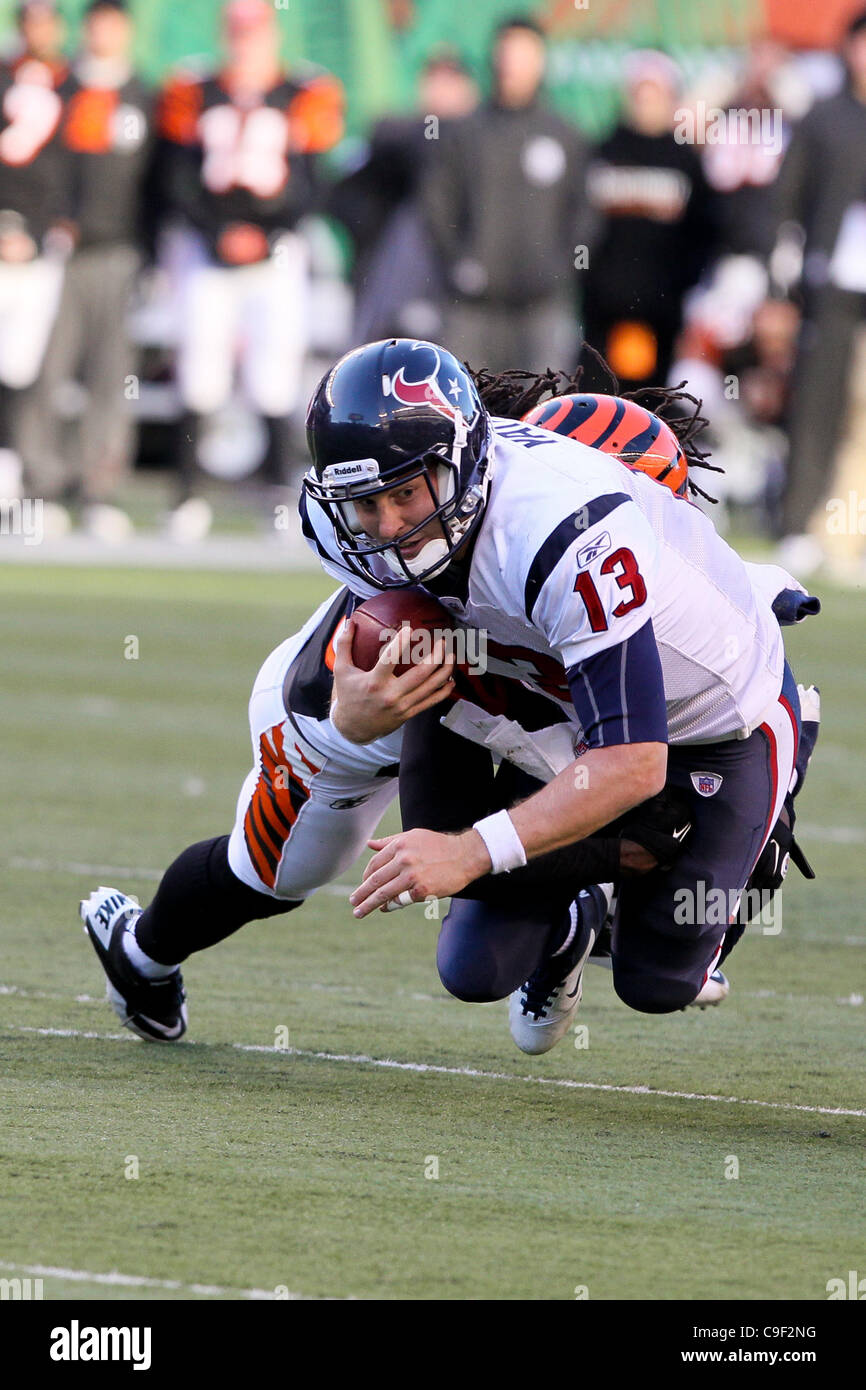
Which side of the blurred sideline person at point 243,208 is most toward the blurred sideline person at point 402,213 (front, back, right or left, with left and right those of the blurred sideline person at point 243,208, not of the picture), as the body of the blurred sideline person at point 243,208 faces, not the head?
left

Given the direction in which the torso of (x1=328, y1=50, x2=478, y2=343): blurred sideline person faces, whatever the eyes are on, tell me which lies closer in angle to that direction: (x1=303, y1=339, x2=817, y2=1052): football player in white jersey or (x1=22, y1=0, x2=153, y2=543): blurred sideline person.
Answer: the football player in white jersey

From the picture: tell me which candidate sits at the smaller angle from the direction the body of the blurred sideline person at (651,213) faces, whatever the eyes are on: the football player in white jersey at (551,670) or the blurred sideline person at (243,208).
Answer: the football player in white jersey

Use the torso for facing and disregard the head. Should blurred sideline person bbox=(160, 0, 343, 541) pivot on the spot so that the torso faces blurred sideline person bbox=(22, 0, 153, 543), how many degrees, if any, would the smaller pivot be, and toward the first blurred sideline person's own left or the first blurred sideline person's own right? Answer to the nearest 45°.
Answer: approximately 90° to the first blurred sideline person's own right

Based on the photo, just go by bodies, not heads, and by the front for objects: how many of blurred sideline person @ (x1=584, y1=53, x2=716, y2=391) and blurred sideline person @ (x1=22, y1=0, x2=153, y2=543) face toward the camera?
2

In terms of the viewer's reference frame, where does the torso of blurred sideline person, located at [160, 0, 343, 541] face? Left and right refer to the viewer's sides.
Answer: facing the viewer

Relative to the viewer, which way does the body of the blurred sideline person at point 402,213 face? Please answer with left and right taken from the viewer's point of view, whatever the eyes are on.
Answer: facing the viewer and to the right of the viewer

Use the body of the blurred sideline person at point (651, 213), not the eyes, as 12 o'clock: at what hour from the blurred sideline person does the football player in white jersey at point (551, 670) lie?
The football player in white jersey is roughly at 12 o'clock from the blurred sideline person.

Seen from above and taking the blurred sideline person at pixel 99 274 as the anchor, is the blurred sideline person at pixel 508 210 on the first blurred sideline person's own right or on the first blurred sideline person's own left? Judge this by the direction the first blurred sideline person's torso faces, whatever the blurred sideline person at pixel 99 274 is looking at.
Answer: on the first blurred sideline person's own left

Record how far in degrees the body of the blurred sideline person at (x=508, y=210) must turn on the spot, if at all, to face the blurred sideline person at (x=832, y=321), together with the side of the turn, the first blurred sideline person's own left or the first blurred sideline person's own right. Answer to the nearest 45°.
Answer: approximately 45° to the first blurred sideline person's own left

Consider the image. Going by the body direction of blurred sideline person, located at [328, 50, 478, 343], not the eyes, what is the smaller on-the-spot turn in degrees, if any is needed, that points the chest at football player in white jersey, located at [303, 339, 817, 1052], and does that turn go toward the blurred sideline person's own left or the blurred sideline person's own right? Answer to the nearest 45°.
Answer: approximately 45° to the blurred sideline person's own right

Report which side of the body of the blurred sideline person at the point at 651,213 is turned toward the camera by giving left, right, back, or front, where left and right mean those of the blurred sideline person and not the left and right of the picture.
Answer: front
